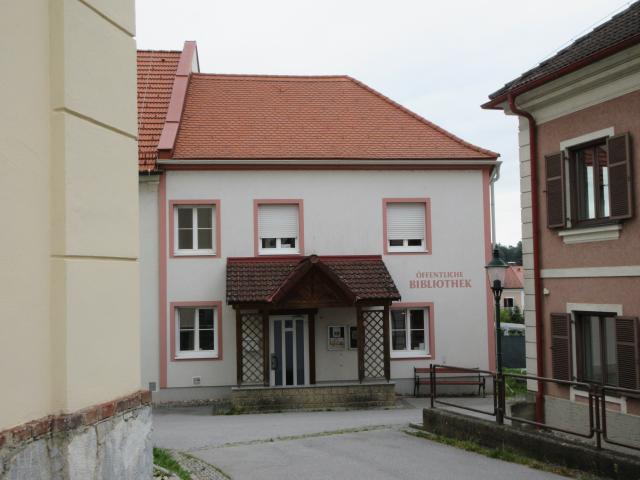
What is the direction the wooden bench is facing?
toward the camera

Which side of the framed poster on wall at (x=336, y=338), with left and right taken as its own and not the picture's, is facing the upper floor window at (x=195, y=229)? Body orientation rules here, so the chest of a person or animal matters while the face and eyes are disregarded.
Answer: right

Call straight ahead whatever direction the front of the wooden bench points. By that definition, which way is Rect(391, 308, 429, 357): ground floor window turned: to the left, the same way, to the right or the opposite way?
the same way

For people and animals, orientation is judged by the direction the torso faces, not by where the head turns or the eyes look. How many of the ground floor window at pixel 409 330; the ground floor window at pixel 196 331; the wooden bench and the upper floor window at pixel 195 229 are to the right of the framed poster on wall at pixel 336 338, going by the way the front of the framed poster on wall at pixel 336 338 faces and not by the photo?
2

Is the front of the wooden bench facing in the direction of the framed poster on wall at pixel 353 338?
no

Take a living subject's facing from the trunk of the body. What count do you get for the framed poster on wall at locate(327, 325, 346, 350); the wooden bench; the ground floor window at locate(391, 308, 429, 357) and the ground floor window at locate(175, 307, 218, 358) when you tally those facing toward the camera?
4

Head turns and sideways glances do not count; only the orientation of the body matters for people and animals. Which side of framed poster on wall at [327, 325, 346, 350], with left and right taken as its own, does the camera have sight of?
front

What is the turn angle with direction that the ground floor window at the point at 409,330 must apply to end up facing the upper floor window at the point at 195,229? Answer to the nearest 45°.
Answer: approximately 90° to its right

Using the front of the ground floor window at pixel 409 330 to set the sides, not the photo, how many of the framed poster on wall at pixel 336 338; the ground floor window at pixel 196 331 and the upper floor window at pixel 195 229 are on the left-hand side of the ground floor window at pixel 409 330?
0

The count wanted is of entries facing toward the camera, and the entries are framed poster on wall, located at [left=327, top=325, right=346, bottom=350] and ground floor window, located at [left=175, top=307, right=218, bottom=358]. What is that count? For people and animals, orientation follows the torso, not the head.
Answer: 2

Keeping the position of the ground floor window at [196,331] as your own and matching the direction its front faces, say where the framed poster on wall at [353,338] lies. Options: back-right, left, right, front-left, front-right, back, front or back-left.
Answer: left

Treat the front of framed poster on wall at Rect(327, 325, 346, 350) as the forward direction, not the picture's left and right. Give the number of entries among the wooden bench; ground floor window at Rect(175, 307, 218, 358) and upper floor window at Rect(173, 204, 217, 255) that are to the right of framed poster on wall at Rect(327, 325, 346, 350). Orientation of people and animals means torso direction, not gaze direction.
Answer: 2

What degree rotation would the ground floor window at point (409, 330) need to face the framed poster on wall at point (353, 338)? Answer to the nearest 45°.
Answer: approximately 45° to its right

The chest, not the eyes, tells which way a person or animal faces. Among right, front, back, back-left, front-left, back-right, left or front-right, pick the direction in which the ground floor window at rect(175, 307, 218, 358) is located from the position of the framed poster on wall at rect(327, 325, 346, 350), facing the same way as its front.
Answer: right

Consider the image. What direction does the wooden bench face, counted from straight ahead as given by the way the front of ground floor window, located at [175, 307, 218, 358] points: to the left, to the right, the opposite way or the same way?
the same way

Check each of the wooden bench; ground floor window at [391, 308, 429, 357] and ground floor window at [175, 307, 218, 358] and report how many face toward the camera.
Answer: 3

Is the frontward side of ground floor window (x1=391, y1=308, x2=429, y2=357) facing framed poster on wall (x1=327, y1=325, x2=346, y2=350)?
no
